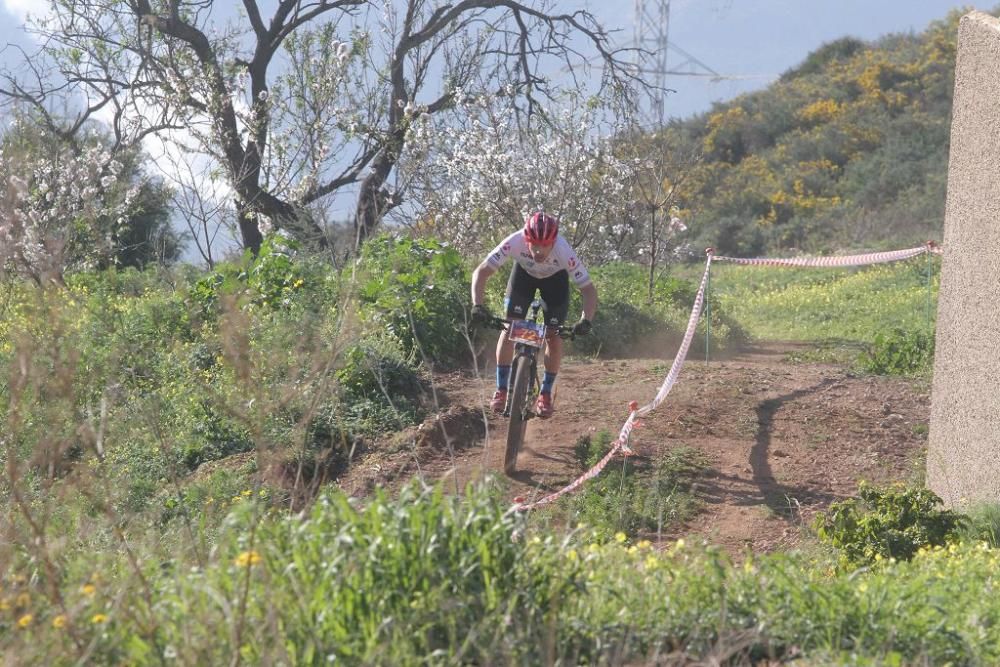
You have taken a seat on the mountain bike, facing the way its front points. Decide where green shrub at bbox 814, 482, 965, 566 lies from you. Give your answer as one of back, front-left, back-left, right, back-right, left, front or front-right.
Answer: front-left

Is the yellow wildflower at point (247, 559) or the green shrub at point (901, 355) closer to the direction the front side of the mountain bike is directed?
the yellow wildflower

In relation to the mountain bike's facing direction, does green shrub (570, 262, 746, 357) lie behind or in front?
behind

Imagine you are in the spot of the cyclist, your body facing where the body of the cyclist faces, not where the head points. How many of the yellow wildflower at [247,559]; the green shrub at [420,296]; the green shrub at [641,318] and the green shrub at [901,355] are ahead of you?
1

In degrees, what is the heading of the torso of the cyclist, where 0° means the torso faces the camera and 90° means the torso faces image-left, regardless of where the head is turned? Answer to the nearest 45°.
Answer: approximately 0°

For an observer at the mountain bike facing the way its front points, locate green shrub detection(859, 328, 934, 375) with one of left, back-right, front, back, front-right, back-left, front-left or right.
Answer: back-left

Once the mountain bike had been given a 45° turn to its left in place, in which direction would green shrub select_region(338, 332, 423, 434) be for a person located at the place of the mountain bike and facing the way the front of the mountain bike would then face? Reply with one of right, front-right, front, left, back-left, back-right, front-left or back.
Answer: back
